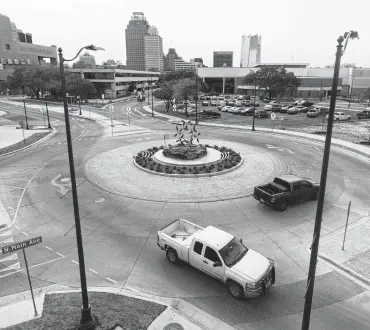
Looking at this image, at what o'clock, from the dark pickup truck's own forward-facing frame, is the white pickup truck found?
The white pickup truck is roughly at 5 o'clock from the dark pickup truck.

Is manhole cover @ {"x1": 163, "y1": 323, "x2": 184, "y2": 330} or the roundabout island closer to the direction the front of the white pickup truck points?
the manhole cover

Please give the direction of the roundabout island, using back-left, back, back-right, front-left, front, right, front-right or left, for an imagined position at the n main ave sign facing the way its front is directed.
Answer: back-left

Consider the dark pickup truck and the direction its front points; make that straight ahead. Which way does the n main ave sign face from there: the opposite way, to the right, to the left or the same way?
to the right

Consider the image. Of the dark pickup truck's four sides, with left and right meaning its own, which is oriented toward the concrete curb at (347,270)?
right

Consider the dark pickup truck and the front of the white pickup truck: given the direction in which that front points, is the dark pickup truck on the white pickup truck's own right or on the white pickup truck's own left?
on the white pickup truck's own left

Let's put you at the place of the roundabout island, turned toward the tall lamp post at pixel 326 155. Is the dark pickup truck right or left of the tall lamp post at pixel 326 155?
left

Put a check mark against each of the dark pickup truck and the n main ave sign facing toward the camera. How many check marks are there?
1
